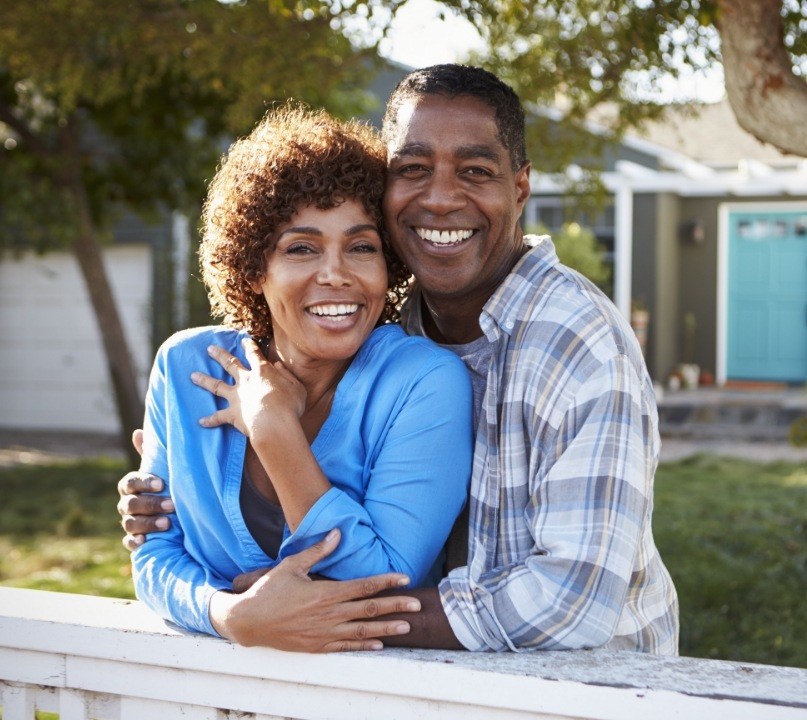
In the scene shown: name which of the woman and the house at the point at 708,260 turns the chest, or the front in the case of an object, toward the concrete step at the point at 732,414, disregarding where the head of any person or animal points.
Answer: the house

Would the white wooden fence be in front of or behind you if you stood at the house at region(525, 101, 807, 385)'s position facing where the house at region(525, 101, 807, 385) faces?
in front

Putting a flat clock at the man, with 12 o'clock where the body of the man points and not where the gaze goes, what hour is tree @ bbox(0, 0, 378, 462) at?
The tree is roughly at 4 o'clock from the man.

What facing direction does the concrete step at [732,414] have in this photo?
toward the camera

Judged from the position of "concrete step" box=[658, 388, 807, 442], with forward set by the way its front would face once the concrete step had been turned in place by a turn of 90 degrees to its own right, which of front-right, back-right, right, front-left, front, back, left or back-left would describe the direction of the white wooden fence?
left

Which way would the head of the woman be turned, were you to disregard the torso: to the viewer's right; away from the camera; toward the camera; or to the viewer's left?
toward the camera

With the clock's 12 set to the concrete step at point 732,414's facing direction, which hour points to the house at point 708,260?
The house is roughly at 6 o'clock from the concrete step.

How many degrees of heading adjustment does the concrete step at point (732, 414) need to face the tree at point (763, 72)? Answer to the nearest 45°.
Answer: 0° — it already faces it

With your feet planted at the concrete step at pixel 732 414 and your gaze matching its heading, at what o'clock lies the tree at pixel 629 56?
The tree is roughly at 12 o'clock from the concrete step.

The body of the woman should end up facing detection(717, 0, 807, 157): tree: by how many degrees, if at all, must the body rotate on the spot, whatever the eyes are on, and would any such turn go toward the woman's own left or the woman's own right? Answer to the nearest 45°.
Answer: approximately 135° to the woman's own left

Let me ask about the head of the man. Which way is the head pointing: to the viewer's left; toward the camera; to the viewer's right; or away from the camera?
toward the camera

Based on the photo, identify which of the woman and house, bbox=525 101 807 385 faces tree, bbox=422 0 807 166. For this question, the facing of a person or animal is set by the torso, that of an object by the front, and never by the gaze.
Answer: the house

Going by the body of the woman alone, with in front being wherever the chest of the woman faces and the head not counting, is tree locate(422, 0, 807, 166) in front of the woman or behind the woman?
behind

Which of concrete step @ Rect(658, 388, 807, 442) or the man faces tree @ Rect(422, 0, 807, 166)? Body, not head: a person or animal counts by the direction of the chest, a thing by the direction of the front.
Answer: the concrete step

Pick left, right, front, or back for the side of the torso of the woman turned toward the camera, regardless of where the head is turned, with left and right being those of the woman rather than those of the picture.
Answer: front
